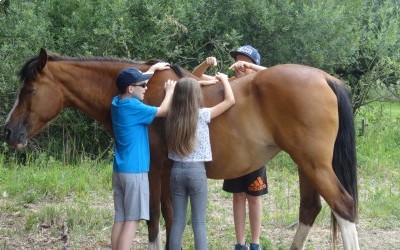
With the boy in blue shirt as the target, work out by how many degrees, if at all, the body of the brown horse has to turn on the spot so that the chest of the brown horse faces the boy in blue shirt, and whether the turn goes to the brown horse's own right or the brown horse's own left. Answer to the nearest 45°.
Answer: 0° — it already faces them

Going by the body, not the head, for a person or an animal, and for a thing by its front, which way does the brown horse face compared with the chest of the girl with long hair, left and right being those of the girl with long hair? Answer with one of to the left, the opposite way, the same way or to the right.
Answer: to the left

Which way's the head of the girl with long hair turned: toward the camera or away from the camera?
away from the camera

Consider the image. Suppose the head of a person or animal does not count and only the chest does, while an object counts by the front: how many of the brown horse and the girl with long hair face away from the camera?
1

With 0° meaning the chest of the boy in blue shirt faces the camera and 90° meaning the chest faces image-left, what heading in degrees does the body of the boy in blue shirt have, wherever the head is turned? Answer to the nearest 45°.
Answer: approximately 225°

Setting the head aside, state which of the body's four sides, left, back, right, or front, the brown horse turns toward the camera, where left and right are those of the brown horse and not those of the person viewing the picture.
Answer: left

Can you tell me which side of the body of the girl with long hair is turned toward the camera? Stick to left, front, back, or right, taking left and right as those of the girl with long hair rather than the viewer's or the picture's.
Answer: back

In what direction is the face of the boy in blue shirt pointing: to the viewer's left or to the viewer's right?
to the viewer's right
